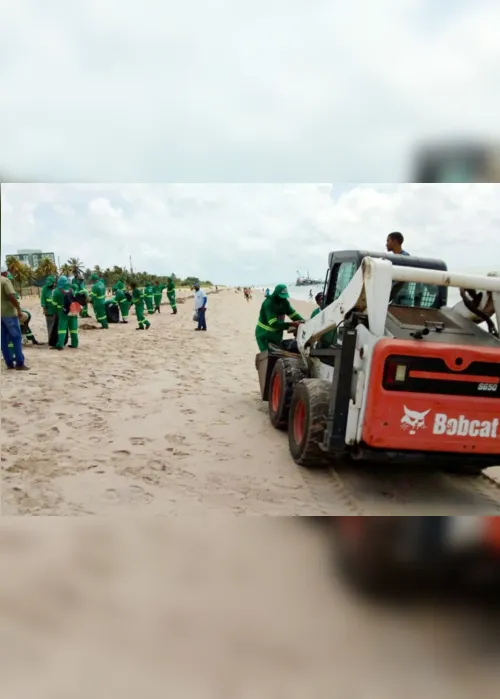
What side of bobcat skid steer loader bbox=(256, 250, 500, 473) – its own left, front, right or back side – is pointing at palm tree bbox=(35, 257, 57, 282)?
front

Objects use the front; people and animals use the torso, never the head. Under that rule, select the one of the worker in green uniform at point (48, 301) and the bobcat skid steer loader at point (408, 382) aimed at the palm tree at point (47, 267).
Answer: the bobcat skid steer loader
